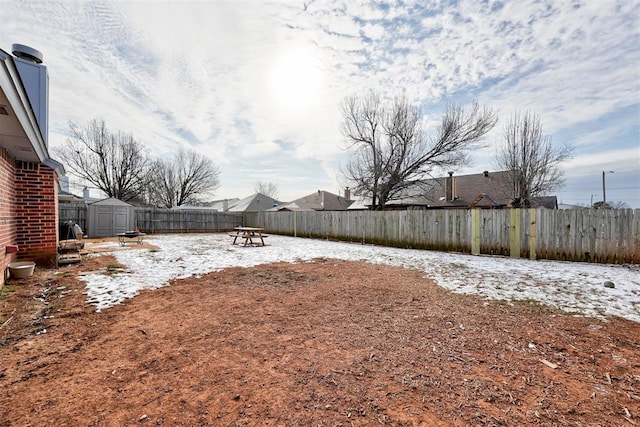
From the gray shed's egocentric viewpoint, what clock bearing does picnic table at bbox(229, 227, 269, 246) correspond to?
The picnic table is roughly at 11 o'clock from the gray shed.

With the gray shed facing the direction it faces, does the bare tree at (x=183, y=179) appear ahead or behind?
behind

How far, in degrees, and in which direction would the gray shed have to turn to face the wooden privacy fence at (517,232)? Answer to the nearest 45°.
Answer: approximately 45° to its left

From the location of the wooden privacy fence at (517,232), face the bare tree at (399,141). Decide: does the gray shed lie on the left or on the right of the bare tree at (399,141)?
left

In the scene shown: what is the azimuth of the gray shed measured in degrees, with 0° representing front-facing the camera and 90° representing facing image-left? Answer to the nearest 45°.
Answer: approximately 0°

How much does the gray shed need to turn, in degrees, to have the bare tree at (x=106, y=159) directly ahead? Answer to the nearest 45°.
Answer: approximately 180°

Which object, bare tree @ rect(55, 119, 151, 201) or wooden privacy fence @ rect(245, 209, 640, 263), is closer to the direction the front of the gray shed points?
the wooden privacy fence

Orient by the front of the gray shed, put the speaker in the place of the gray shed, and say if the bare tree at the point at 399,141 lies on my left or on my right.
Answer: on my left
